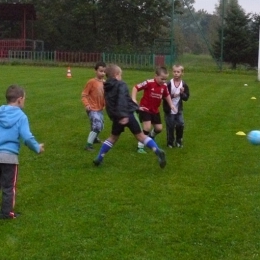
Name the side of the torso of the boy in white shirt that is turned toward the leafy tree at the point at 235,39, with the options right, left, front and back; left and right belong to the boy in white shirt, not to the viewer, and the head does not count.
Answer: back

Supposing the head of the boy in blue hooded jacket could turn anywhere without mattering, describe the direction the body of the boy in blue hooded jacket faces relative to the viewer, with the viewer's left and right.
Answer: facing away from the viewer and to the right of the viewer

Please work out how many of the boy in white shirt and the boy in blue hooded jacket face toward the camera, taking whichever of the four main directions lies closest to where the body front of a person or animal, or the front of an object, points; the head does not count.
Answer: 1

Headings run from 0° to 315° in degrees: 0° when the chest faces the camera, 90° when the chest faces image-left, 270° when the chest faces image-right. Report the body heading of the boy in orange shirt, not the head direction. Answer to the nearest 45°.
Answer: approximately 315°

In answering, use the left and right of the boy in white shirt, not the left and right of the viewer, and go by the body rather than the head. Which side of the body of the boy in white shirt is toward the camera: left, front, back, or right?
front

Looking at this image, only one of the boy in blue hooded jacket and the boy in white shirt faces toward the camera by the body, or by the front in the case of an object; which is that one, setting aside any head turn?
the boy in white shirt

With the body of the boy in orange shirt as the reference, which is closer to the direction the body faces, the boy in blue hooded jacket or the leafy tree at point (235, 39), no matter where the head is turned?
the boy in blue hooded jacket

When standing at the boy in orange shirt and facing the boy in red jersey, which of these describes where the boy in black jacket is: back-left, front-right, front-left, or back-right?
front-right

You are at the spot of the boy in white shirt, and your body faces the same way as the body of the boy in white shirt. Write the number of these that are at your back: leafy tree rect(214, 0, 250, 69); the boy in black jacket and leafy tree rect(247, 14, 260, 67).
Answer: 2

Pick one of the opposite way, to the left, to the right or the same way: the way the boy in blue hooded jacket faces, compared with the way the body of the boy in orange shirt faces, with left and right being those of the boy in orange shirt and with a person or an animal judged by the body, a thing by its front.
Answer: to the left

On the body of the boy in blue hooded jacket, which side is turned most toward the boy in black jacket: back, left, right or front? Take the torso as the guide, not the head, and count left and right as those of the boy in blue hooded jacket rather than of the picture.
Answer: front

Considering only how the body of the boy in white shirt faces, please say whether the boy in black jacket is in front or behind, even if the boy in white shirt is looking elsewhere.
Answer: in front

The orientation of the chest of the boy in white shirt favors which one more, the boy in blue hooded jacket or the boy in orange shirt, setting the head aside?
the boy in blue hooded jacket

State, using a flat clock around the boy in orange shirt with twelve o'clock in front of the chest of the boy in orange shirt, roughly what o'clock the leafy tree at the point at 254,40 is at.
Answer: The leafy tree is roughly at 8 o'clock from the boy in orange shirt.

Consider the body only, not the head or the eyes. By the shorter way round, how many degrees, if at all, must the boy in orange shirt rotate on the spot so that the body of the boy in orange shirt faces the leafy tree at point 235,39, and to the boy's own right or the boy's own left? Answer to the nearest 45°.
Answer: approximately 135° to the boy's own left

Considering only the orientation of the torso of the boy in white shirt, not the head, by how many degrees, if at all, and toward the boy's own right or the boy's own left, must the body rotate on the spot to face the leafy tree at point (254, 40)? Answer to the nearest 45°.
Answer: approximately 180°

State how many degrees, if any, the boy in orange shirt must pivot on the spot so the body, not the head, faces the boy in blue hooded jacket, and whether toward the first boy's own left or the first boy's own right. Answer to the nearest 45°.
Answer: approximately 45° to the first boy's own right
